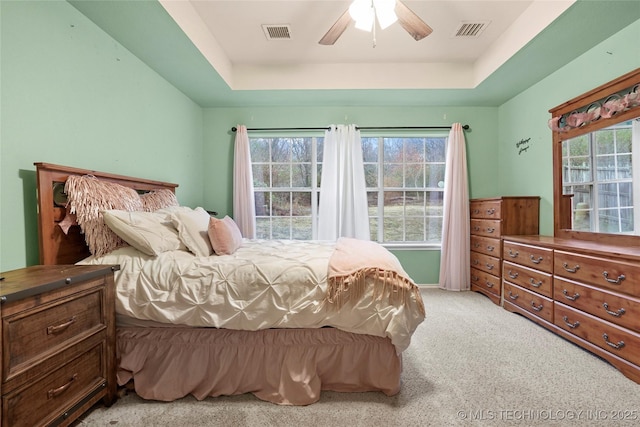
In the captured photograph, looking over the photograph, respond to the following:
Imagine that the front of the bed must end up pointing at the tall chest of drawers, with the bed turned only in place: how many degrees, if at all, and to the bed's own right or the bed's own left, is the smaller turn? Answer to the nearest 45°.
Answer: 0° — it already faces it

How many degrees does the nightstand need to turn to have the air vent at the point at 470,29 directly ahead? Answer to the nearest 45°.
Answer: approximately 45° to its left

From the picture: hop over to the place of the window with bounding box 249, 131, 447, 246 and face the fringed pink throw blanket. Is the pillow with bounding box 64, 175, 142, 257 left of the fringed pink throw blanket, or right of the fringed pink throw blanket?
right

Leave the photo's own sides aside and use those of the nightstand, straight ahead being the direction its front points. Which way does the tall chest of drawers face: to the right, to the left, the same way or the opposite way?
the opposite way

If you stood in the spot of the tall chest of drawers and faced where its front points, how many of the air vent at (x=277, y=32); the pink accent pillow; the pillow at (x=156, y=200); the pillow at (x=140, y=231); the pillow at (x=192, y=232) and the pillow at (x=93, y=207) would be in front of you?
6

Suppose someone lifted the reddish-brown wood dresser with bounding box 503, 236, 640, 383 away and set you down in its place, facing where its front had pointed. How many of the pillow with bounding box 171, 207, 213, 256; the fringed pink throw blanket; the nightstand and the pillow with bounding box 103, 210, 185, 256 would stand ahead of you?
4

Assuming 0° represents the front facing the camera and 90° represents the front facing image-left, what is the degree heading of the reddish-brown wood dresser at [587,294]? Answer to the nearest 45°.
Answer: approximately 45°

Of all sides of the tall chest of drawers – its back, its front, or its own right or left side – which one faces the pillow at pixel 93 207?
front

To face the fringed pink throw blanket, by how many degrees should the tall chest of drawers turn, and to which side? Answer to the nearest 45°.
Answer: approximately 45° to its left

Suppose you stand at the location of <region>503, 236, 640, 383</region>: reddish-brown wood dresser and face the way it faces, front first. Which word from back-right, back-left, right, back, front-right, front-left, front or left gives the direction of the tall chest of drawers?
right

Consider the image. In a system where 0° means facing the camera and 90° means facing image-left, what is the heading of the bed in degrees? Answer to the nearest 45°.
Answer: approximately 270°

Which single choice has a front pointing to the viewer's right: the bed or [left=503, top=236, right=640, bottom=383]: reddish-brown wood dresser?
the bed

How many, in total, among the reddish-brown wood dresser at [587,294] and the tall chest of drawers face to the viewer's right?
0

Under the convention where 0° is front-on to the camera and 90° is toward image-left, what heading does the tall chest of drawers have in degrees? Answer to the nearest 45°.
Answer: approximately 45°

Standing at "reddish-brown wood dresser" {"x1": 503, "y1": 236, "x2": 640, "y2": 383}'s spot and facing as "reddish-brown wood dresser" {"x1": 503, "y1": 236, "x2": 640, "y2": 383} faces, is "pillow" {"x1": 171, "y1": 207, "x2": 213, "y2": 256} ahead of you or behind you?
ahead

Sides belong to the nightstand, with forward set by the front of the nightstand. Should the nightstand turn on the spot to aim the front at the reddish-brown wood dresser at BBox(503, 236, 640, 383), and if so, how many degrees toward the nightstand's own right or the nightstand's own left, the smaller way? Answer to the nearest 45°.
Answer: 0° — it already faces it

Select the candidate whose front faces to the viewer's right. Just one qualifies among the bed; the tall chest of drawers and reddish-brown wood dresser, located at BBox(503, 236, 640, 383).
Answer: the bed
